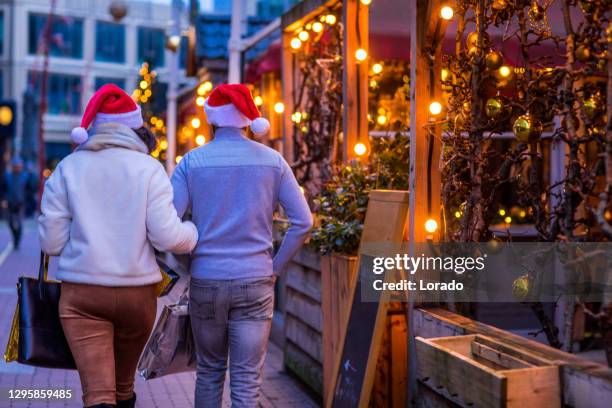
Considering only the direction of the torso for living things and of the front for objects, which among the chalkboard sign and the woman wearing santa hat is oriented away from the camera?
the woman wearing santa hat

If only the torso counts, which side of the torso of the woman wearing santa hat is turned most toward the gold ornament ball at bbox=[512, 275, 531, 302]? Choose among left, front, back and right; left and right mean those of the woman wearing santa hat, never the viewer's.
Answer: right

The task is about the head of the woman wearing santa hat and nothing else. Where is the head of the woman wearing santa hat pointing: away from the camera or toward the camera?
away from the camera

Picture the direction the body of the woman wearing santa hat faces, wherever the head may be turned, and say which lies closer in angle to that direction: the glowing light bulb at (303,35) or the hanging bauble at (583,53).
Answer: the glowing light bulb

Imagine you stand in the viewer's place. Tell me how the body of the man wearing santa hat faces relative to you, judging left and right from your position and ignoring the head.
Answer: facing away from the viewer

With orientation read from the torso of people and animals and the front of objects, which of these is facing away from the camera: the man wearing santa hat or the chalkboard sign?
the man wearing santa hat

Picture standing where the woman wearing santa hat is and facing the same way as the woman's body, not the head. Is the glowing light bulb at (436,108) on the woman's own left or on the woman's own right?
on the woman's own right

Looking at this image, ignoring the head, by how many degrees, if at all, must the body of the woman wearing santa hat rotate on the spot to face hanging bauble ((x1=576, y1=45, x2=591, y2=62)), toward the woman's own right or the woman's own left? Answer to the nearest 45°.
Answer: approximately 90° to the woman's own right

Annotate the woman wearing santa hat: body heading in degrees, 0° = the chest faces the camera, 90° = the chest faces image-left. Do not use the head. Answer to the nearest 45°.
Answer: approximately 180°

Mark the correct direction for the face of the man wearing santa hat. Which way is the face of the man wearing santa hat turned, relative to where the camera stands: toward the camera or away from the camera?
away from the camera

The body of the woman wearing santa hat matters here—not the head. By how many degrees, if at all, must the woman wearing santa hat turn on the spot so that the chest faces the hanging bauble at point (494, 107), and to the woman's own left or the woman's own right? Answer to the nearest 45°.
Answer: approximately 90° to the woman's own right

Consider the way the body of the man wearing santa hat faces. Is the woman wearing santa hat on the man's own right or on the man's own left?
on the man's own left

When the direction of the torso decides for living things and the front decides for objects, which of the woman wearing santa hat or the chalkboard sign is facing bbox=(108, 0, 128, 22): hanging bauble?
the woman wearing santa hat
